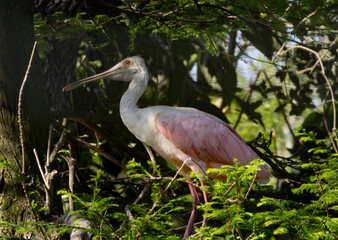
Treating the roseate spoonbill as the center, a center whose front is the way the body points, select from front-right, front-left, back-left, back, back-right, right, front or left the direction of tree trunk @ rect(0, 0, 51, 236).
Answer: front-left

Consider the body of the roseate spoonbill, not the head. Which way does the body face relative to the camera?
to the viewer's left
